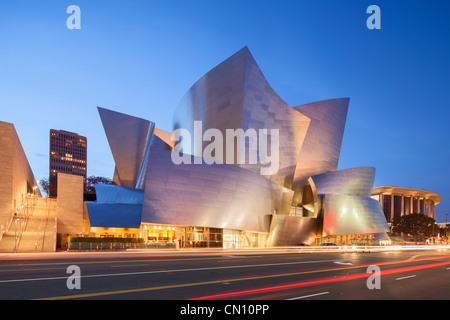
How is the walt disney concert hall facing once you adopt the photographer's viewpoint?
facing the viewer
